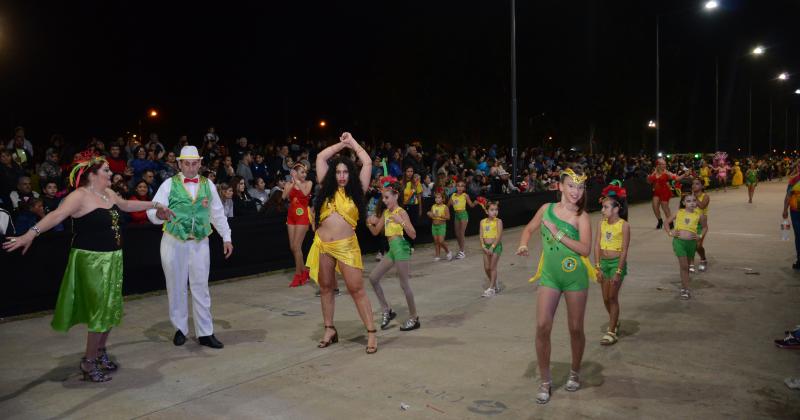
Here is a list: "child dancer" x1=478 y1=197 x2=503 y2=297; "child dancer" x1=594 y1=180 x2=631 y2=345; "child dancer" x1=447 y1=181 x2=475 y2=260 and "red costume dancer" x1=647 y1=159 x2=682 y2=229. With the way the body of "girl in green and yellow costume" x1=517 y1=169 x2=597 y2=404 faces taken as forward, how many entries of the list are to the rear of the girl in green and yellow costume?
4

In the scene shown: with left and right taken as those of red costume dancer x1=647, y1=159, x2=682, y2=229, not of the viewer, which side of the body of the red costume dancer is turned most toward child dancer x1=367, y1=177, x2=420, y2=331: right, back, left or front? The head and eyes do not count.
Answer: front

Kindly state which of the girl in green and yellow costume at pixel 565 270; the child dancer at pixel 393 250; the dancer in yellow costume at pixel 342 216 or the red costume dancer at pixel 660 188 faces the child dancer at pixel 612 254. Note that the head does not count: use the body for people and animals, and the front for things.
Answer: the red costume dancer

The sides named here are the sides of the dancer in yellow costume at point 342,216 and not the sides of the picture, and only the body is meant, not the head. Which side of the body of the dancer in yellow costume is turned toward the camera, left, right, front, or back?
front

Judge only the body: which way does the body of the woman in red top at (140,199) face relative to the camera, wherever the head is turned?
toward the camera

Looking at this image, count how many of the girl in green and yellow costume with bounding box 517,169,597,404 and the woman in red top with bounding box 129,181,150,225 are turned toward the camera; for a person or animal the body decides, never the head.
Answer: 2

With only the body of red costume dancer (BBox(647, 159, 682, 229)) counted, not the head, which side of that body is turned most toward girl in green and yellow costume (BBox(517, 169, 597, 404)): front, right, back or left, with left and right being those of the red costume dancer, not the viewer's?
front

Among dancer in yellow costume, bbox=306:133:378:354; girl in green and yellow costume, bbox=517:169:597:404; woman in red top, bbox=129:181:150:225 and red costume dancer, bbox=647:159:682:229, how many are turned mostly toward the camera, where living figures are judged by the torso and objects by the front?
4

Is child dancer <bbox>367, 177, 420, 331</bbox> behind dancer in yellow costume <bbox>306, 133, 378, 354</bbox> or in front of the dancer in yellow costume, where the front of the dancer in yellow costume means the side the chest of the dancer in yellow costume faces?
behind

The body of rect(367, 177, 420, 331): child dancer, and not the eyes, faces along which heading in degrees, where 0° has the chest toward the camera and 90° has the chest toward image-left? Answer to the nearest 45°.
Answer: approximately 45°

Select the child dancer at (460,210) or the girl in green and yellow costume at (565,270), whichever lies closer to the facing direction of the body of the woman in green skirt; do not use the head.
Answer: the girl in green and yellow costume

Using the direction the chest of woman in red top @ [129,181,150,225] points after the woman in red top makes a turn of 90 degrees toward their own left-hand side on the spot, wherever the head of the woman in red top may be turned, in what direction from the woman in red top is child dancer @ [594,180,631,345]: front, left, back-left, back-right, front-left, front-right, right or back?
front-right

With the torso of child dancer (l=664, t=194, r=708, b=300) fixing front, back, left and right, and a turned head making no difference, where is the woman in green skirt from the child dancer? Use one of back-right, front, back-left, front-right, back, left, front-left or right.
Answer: front-right

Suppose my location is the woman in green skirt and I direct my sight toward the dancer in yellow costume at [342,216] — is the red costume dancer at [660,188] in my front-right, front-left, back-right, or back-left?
front-left

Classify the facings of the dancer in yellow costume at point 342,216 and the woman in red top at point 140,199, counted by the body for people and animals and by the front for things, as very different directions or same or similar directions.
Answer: same or similar directions

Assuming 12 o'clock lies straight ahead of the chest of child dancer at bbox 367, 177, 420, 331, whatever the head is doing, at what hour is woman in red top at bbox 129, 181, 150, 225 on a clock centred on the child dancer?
The woman in red top is roughly at 3 o'clock from the child dancer.
